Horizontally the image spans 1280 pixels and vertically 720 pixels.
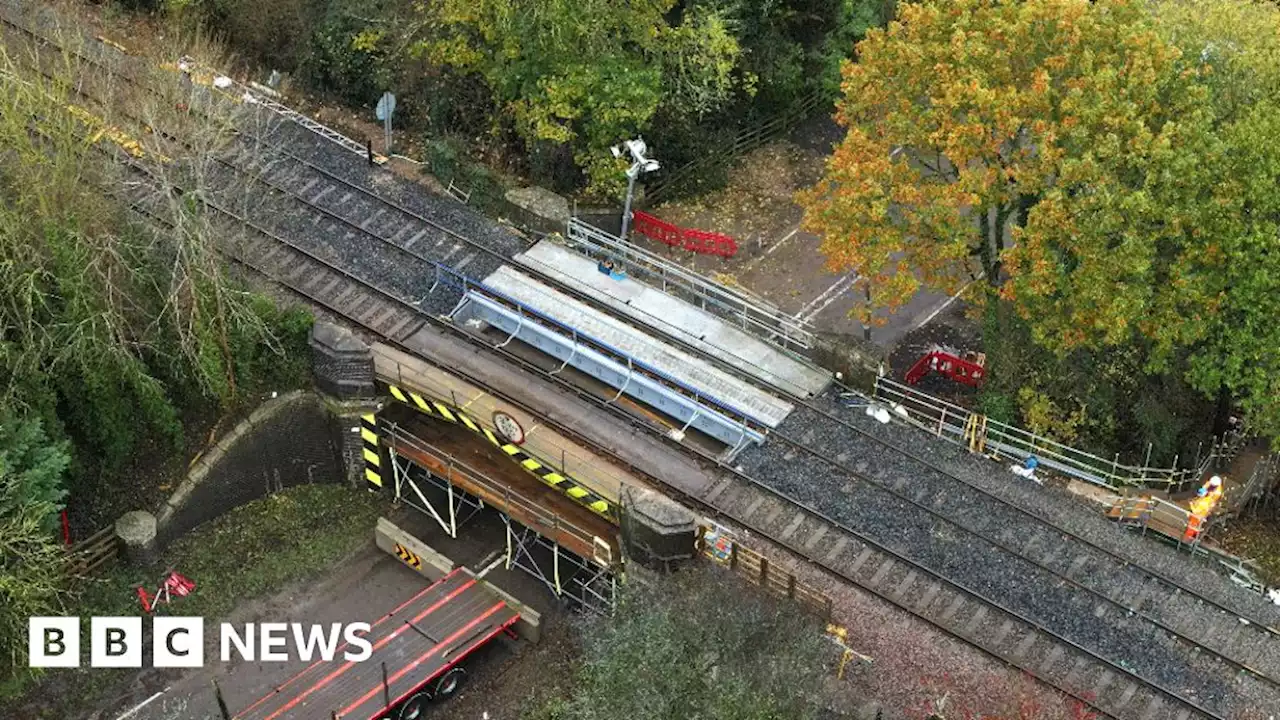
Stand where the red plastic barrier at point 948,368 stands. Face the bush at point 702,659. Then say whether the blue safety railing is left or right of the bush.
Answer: right

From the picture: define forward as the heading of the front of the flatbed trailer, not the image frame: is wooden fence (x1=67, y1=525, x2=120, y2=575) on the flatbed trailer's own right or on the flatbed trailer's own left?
on the flatbed trailer's own right

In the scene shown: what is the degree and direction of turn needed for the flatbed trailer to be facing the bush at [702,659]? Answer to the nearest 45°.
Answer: approximately 90° to its left

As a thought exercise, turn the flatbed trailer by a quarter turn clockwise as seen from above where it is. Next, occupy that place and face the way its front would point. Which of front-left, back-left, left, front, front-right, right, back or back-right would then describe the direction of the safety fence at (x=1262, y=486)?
back-right

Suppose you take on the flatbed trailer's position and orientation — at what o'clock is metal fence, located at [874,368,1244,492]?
The metal fence is roughly at 7 o'clock from the flatbed trailer.

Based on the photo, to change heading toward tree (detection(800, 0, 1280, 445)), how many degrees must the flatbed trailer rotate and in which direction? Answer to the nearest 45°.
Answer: approximately 135° to its left

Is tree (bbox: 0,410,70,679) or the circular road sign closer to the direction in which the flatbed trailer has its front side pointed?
the tree

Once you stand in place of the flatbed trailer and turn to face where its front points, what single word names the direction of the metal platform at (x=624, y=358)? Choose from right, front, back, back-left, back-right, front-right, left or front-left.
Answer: back
